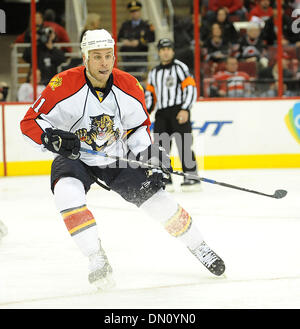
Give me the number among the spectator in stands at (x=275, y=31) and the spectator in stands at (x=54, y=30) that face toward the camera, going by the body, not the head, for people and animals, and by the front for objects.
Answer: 2

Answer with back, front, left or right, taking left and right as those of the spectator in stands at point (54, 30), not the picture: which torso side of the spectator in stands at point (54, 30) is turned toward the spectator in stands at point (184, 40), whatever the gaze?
left

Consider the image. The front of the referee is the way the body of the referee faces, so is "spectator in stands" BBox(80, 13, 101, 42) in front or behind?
behind

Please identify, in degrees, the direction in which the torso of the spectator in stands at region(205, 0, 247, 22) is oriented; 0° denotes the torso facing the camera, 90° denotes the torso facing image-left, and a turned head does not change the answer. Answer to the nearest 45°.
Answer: approximately 0°

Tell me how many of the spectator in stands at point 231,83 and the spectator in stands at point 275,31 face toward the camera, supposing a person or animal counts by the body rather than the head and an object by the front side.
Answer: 2

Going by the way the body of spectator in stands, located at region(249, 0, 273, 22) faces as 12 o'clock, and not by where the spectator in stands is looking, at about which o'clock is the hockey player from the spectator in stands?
The hockey player is roughly at 12 o'clock from the spectator in stands.

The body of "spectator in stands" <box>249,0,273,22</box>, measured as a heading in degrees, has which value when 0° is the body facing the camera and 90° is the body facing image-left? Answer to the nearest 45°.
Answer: approximately 0°

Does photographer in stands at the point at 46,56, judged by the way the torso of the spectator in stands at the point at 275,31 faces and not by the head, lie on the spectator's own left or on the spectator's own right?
on the spectator's own right
